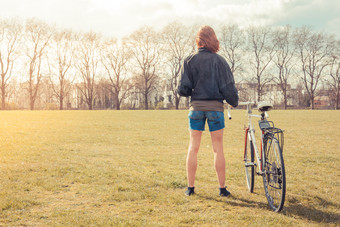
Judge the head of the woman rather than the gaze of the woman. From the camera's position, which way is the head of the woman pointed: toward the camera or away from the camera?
away from the camera

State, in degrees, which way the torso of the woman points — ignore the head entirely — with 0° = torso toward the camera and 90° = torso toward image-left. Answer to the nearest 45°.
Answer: approximately 180°

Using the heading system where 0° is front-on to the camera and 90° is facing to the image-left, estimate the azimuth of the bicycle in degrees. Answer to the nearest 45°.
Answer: approximately 180°
